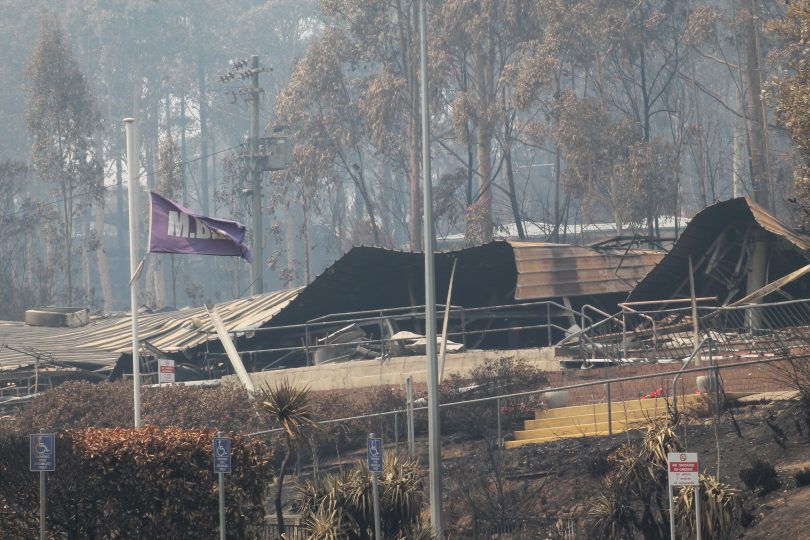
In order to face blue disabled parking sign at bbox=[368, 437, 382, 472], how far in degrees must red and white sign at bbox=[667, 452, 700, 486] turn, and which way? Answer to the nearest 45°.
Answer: approximately 90° to its right

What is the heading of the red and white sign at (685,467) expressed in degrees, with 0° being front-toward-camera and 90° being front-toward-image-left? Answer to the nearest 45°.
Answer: approximately 0°

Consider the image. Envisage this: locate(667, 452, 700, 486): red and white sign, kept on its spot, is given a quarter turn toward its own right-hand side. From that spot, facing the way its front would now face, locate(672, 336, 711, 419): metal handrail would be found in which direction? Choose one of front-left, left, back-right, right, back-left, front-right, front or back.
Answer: right

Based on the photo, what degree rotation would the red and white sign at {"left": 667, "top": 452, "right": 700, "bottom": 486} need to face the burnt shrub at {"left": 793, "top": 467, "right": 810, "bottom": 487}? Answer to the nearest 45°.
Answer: approximately 135° to its left

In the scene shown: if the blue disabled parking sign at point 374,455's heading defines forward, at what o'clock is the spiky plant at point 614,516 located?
The spiky plant is roughly at 8 o'clock from the blue disabled parking sign.

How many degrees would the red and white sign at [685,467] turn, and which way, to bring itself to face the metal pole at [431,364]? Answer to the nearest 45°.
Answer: approximately 135° to its right

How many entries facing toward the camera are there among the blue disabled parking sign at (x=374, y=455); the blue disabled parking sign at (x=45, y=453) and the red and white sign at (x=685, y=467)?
3

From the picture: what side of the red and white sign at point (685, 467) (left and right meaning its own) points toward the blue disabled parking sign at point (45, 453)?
right
